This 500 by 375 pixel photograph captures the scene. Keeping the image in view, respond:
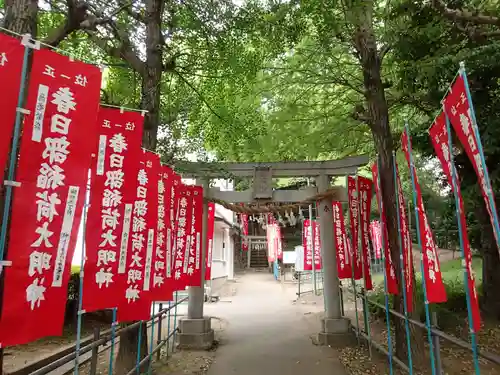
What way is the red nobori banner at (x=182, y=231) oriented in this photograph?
toward the camera

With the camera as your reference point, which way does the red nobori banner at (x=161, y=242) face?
facing the viewer

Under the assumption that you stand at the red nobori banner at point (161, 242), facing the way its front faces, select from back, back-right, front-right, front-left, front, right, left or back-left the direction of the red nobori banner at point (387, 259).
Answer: left

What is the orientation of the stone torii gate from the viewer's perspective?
toward the camera

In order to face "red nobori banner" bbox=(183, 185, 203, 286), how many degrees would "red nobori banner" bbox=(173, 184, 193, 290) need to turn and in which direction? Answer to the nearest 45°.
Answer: approximately 135° to its left

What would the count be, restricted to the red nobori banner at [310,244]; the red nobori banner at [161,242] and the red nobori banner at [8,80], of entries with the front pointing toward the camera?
3

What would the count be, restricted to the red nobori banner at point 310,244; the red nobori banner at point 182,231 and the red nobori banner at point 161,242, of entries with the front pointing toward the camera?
3

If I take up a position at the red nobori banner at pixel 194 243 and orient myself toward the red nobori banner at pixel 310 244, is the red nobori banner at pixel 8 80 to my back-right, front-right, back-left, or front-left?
back-right

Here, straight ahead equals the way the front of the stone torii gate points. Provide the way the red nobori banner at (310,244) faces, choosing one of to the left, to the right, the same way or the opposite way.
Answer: the same way

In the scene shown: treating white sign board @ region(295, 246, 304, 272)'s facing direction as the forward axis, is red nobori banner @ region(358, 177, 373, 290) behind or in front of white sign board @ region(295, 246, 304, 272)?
in front

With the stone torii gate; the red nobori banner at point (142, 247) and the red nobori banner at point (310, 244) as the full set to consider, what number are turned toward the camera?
3
